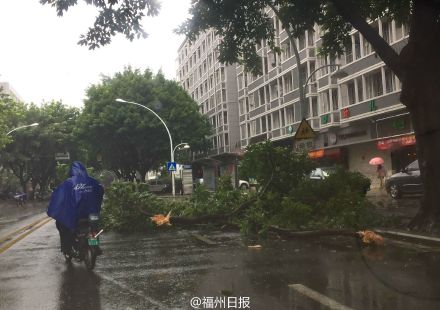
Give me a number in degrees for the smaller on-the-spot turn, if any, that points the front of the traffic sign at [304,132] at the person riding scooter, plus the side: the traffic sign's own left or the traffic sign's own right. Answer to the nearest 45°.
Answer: approximately 45° to the traffic sign's own right

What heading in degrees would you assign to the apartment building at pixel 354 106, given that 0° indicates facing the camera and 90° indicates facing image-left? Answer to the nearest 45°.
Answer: approximately 45°

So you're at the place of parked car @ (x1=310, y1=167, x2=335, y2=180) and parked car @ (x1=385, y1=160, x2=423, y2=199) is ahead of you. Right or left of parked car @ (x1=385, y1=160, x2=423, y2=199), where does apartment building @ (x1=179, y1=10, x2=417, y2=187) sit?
left

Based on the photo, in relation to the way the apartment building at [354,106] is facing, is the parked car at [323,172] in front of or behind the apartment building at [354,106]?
in front

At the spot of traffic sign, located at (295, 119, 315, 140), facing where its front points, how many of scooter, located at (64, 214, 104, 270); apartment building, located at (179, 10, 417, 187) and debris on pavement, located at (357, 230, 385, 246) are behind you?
1

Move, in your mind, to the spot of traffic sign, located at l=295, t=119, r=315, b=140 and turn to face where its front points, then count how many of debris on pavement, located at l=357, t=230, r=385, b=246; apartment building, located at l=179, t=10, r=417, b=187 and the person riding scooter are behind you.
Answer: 1

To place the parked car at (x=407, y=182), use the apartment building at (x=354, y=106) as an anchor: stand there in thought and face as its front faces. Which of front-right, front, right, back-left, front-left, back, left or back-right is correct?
front-left

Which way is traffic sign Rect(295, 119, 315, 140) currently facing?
toward the camera
